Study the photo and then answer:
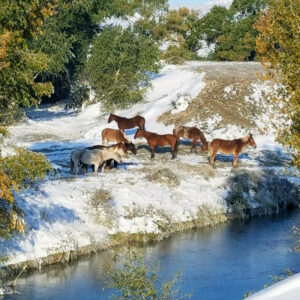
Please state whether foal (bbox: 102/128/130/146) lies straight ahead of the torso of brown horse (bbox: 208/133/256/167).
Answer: no

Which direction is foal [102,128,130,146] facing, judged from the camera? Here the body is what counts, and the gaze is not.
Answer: to the viewer's right

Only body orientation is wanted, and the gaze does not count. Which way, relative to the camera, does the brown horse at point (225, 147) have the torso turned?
to the viewer's right

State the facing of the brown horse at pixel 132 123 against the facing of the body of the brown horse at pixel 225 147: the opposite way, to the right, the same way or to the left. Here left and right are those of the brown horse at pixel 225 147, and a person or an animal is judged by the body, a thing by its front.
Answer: the opposite way

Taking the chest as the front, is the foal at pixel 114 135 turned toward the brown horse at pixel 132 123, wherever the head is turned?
no

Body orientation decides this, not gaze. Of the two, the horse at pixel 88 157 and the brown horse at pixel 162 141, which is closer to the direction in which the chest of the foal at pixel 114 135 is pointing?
the brown horse

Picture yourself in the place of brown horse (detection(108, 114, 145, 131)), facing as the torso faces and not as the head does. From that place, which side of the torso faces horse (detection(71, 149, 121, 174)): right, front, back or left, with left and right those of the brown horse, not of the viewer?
left

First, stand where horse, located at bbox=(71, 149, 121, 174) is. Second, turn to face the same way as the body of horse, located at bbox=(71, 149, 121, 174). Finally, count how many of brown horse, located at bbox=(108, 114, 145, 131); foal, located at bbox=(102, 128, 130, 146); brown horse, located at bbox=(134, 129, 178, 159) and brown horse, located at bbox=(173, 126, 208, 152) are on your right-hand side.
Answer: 0

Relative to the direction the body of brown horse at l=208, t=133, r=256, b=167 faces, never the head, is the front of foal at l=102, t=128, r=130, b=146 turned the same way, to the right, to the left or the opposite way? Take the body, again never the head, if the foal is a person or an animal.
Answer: the same way

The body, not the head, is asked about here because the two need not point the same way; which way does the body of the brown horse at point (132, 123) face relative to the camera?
to the viewer's left

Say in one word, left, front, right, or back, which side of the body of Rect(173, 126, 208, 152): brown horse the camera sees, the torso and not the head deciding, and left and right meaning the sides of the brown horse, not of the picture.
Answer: right

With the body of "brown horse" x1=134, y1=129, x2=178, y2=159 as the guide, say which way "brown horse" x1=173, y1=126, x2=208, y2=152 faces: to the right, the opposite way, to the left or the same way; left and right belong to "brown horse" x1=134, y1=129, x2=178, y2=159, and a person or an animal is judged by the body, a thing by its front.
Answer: the opposite way

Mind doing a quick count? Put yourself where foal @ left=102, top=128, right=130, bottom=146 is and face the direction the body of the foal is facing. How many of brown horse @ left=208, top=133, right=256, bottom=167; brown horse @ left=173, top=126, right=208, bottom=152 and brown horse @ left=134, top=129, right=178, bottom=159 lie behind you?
0

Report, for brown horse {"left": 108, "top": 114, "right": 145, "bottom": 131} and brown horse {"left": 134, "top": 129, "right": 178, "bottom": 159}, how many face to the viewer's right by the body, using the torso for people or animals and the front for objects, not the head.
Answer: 0

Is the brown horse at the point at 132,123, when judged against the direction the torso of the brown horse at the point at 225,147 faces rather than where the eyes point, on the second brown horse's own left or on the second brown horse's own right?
on the second brown horse's own left

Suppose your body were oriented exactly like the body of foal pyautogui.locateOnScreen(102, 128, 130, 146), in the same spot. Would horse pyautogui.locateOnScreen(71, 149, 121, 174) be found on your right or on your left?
on your right
